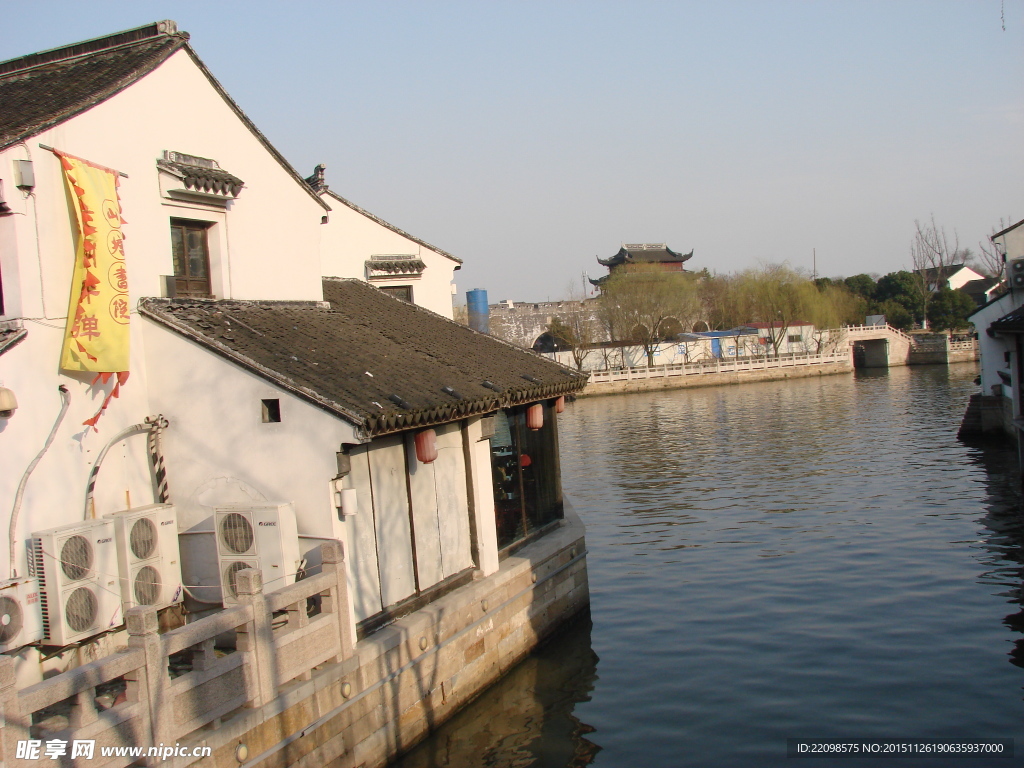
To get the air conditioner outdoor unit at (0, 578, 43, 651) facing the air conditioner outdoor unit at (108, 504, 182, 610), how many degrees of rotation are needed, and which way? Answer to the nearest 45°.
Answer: approximately 90° to its left

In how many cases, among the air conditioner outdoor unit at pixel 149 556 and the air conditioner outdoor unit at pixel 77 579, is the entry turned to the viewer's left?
0

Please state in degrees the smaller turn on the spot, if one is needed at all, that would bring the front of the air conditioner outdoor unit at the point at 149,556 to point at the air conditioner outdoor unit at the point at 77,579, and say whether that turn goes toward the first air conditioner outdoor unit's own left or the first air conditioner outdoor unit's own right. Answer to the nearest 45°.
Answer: approximately 90° to the first air conditioner outdoor unit's own right

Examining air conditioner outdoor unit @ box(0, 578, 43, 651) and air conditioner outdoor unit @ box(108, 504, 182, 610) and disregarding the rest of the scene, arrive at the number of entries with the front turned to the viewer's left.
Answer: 0

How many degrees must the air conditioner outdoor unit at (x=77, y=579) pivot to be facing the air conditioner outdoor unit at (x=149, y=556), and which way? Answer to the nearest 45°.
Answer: approximately 90° to its left

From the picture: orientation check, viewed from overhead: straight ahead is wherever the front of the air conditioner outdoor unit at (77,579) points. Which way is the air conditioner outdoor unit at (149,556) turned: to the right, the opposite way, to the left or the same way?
the same way

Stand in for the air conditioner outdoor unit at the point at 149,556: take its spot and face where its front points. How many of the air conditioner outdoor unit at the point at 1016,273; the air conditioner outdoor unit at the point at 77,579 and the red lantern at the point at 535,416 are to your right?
1

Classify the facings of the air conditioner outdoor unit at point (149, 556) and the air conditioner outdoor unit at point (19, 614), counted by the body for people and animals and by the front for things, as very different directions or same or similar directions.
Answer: same or similar directions

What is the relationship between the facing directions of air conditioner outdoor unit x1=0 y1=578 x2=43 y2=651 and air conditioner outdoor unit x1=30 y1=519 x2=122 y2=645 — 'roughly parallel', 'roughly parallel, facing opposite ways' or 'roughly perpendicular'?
roughly parallel

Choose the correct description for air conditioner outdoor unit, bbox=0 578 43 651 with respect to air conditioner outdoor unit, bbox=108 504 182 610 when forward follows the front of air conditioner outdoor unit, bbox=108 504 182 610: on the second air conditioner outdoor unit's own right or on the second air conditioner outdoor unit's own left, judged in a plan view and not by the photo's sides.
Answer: on the second air conditioner outdoor unit's own right

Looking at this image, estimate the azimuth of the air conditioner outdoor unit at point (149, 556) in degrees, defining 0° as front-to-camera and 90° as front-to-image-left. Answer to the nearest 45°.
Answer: approximately 315°

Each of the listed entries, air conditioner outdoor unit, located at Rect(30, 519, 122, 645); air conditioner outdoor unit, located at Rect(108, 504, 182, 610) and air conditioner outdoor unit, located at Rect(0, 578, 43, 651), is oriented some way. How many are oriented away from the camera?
0

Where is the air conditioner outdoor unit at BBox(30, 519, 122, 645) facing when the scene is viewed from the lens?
facing the viewer and to the right of the viewer

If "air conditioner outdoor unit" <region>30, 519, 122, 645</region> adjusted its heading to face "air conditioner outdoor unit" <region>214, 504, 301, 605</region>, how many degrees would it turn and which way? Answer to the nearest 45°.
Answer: approximately 45° to its left
